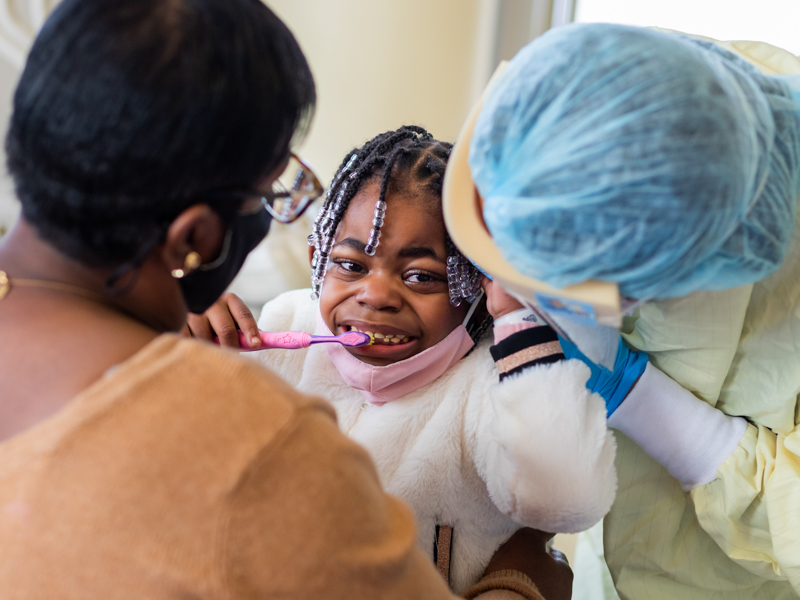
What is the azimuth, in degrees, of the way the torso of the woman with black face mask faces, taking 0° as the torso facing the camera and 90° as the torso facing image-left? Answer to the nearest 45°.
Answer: approximately 225°

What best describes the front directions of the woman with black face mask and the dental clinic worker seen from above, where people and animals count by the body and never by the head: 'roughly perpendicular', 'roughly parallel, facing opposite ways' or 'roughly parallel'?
roughly perpendicular

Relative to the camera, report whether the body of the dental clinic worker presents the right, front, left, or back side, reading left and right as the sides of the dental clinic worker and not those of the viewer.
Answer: left

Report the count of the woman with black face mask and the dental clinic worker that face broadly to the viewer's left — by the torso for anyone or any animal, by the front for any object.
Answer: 1

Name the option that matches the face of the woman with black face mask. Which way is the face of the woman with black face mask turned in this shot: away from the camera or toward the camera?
away from the camera
